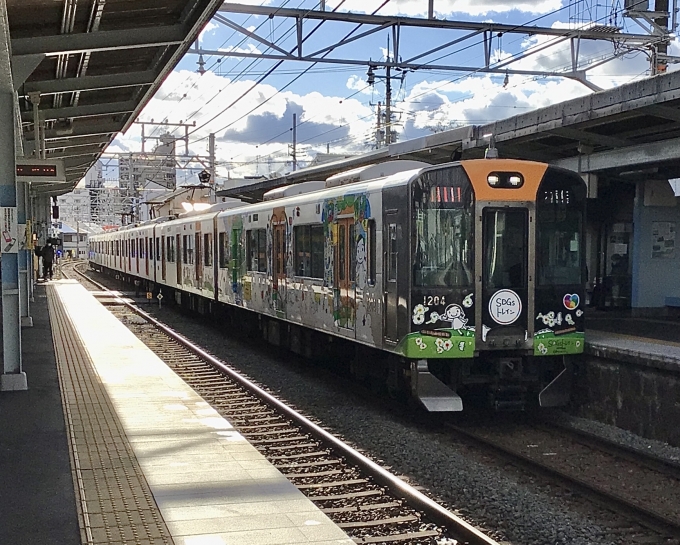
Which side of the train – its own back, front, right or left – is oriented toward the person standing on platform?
back

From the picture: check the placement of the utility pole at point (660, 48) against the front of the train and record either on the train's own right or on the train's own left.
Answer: on the train's own left

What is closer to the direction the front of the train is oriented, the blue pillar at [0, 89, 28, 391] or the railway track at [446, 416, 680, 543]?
the railway track

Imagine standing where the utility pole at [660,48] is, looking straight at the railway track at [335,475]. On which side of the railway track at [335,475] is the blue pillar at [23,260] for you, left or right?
right

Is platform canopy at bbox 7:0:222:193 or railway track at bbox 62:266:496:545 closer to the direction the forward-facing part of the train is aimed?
the railway track

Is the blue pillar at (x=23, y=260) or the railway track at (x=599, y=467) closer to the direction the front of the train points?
the railway track

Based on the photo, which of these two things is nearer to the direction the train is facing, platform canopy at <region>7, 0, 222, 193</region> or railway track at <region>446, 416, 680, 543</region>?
the railway track

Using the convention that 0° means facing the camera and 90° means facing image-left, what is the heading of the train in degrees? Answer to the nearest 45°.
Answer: approximately 315°

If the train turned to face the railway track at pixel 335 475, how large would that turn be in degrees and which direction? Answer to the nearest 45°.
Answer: approximately 90° to its right
